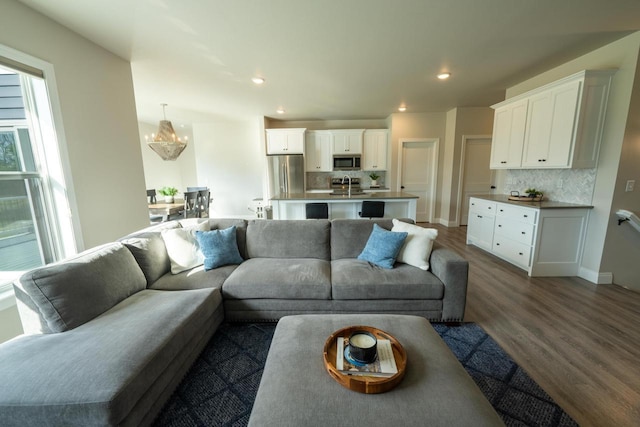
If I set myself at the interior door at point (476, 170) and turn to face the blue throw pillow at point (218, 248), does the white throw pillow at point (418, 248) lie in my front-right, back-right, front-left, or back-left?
front-left

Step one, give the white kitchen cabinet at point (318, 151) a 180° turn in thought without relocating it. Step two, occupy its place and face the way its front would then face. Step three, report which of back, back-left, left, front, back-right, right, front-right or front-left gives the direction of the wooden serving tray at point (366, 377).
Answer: back

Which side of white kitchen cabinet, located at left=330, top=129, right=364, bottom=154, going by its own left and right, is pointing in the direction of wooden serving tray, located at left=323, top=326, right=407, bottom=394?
front

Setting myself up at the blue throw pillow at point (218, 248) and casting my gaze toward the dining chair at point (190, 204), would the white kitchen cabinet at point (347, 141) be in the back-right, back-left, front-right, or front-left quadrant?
front-right

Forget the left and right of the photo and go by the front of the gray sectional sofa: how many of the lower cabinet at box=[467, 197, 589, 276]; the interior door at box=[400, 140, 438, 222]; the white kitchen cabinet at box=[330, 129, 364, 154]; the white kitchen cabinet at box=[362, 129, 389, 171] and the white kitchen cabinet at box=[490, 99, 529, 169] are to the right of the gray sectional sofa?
0

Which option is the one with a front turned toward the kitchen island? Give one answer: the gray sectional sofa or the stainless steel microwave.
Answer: the stainless steel microwave

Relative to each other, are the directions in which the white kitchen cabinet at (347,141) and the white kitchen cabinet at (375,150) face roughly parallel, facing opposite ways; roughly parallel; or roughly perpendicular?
roughly parallel

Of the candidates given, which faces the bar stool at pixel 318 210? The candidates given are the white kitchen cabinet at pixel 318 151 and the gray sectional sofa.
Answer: the white kitchen cabinet

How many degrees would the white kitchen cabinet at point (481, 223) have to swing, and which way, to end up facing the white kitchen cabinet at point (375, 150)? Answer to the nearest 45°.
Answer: approximately 90° to its right

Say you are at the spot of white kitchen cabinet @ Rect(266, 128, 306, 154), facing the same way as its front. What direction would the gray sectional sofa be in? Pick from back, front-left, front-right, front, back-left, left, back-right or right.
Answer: front

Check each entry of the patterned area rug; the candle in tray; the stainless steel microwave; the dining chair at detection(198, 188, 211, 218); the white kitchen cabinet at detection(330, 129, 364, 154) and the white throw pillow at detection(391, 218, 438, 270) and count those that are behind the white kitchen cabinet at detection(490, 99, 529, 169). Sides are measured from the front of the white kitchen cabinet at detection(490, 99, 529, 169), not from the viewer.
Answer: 0

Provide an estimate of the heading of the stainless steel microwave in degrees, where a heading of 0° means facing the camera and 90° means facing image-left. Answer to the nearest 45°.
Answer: approximately 0°

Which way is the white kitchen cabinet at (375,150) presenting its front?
toward the camera

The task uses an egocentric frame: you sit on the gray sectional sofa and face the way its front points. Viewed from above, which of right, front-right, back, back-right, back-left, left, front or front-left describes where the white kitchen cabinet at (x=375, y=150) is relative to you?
back-left

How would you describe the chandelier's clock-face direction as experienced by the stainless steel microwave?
The chandelier is roughly at 2 o'clock from the stainless steel microwave.

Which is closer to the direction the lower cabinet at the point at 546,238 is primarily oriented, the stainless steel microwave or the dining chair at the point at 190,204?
the dining chair

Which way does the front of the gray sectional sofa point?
toward the camera

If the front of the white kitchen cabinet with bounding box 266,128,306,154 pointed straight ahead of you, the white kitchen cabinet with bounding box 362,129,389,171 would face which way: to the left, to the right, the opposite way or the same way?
the same way

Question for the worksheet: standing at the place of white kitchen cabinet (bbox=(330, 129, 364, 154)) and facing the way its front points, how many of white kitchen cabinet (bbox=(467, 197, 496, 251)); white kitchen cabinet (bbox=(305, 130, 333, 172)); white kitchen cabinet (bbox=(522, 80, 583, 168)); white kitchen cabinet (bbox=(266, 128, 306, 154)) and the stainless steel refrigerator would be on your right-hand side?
3

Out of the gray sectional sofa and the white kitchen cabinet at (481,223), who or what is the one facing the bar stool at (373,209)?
the white kitchen cabinet

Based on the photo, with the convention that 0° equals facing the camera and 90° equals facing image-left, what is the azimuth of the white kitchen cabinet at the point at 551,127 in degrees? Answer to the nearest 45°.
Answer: approximately 45°

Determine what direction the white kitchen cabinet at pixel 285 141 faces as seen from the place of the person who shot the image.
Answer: facing the viewer

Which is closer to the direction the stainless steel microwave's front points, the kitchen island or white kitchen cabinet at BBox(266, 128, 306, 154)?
the kitchen island
